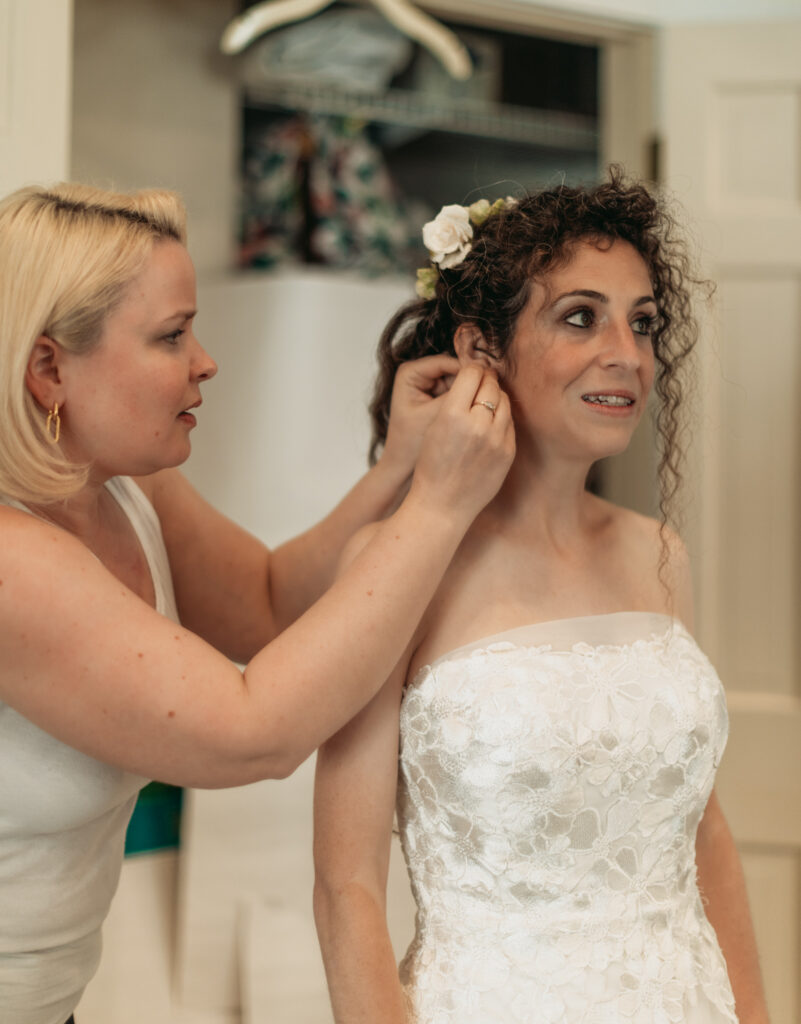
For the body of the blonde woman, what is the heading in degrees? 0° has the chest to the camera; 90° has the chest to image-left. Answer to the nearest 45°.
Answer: approximately 270°

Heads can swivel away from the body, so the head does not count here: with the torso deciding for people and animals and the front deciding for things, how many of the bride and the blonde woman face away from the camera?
0

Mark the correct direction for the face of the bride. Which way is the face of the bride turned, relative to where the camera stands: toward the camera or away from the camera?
toward the camera

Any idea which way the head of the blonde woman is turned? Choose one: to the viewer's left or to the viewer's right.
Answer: to the viewer's right

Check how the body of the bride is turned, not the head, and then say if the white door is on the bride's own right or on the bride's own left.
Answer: on the bride's own left

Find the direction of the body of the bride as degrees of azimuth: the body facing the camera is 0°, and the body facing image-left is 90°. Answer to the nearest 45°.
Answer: approximately 315°

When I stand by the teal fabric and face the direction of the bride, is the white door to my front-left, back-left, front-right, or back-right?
front-left

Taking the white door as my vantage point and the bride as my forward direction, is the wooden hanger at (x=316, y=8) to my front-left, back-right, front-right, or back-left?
front-right
